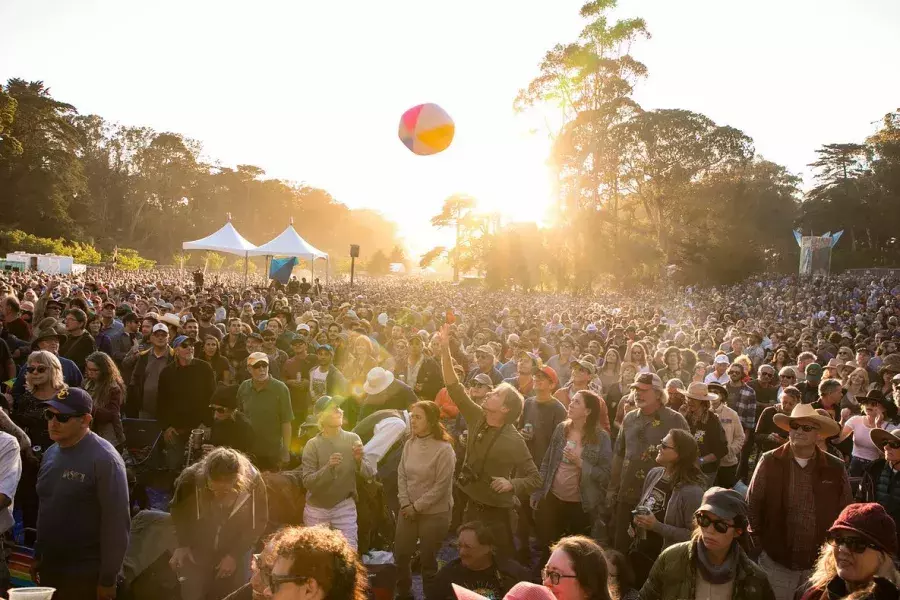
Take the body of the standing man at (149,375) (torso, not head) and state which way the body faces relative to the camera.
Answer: toward the camera

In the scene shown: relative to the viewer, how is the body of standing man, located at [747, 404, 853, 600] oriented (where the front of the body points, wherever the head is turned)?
toward the camera

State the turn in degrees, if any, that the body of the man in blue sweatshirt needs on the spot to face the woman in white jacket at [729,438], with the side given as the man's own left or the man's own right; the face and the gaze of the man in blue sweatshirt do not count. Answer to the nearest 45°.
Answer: approximately 135° to the man's own left

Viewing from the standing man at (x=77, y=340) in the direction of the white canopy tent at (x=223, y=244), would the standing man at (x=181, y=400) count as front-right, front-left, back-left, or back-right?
back-right

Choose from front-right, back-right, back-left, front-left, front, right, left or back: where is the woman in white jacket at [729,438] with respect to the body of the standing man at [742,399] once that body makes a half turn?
back-right

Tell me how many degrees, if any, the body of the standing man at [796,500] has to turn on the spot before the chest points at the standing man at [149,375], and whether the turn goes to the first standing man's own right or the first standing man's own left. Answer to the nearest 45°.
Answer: approximately 90° to the first standing man's own right

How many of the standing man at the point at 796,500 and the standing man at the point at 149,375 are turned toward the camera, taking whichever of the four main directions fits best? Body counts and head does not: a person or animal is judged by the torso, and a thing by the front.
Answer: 2

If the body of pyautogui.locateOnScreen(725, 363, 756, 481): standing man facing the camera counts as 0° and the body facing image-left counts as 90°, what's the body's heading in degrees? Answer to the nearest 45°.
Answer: approximately 45°

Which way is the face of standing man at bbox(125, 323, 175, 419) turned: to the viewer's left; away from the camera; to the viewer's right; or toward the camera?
toward the camera

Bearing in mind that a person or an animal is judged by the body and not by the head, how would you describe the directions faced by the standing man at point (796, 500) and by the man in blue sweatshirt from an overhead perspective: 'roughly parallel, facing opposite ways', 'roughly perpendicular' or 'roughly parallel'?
roughly parallel

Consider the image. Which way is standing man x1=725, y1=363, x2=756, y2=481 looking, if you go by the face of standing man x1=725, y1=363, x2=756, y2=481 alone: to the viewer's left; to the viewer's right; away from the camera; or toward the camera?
toward the camera

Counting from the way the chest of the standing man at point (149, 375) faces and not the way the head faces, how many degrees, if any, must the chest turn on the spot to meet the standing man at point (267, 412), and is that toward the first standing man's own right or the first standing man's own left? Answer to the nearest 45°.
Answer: approximately 45° to the first standing man's own left

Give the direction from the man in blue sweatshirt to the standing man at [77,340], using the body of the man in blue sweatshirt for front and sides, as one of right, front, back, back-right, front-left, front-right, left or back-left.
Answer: back-right

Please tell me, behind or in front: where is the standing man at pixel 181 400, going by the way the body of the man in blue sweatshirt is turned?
behind

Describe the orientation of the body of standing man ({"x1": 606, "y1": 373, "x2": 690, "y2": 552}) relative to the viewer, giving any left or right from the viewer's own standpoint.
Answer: facing the viewer and to the left of the viewer
